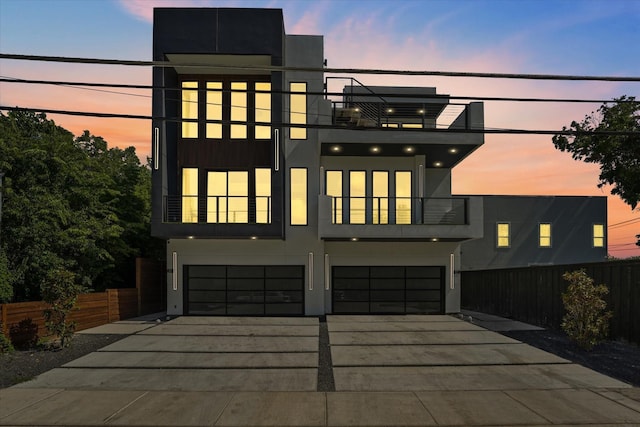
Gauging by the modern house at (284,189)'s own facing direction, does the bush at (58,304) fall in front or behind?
in front

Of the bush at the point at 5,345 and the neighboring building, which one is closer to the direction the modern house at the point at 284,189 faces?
the bush

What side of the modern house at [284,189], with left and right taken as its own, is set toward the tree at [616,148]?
left

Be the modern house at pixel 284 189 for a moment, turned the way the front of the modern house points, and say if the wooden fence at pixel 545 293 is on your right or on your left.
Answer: on your left

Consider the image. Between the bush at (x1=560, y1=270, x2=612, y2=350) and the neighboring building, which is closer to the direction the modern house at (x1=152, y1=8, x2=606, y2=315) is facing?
the bush

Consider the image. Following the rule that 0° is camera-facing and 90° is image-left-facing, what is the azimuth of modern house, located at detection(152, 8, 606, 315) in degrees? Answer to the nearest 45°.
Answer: approximately 0°

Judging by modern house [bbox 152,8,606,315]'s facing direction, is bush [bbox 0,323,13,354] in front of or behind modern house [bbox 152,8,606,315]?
in front

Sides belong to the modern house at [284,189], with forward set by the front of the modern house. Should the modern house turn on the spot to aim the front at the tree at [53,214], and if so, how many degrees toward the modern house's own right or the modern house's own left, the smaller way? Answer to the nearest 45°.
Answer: approximately 45° to the modern house's own right

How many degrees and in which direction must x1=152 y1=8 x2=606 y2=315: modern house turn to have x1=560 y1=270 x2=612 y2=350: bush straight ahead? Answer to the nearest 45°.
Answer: approximately 45° to its left
